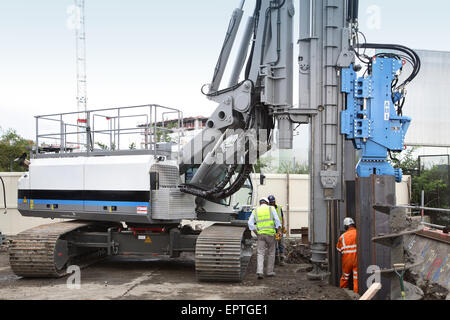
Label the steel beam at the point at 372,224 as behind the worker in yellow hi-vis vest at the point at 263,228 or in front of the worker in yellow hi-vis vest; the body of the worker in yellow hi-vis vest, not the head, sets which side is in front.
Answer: behind

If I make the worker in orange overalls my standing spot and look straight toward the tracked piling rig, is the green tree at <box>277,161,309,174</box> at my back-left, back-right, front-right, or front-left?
front-right

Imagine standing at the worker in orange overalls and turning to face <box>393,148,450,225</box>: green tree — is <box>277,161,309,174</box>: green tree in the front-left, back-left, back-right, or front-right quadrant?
front-left
